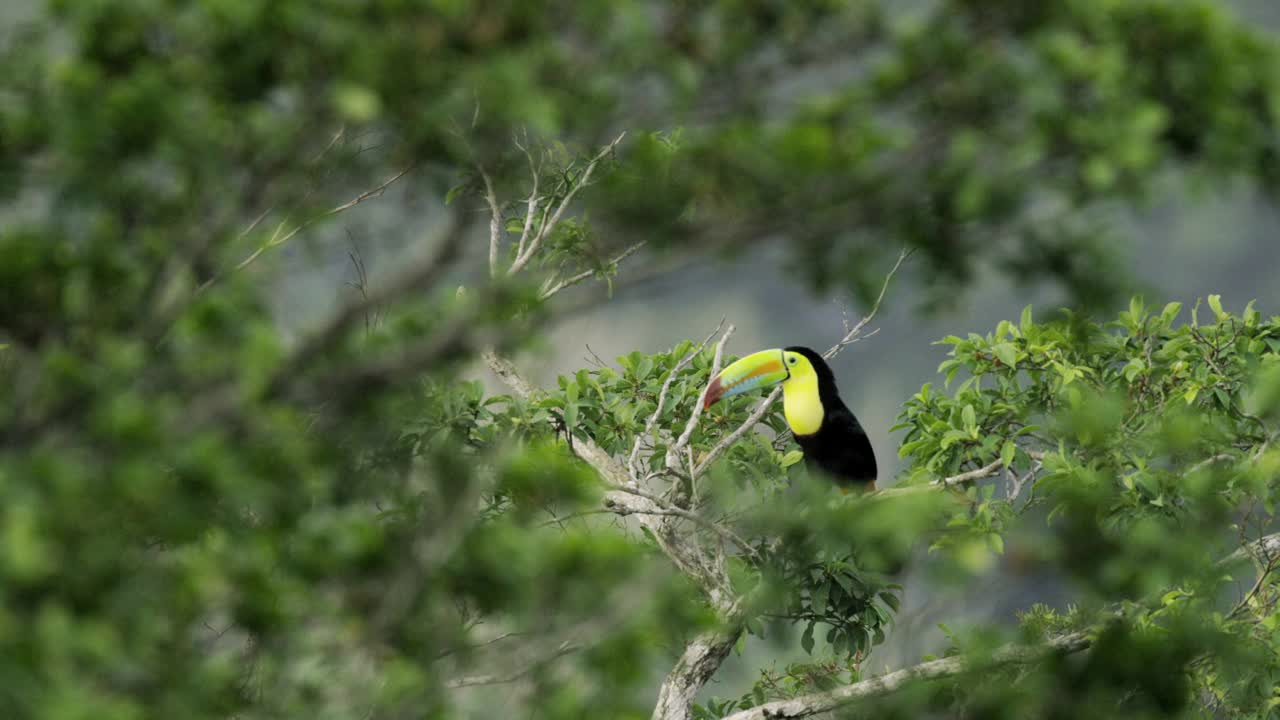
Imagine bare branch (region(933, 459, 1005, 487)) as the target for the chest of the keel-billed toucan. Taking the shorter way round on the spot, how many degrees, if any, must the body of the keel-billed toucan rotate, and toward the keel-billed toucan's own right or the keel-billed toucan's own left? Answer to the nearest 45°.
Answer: approximately 135° to the keel-billed toucan's own left

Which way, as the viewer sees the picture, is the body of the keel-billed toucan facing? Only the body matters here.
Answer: to the viewer's left
